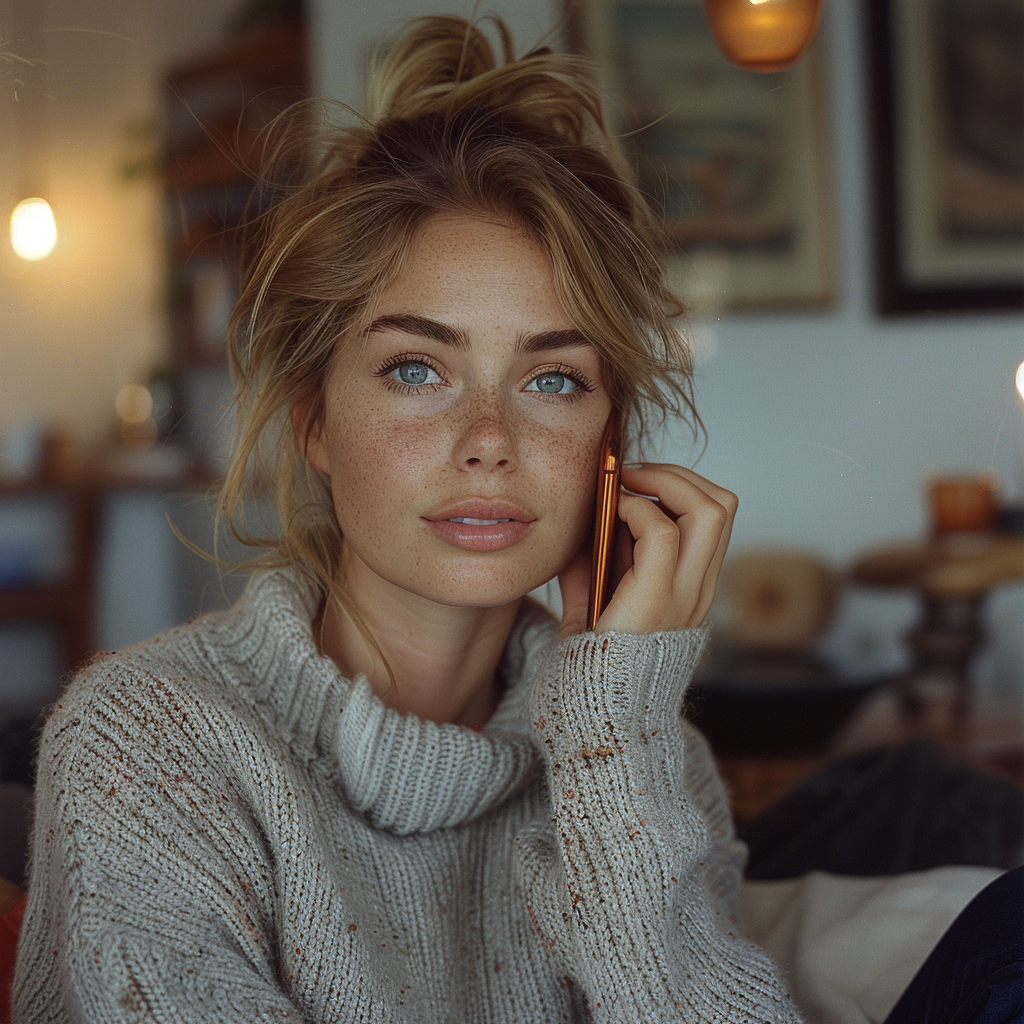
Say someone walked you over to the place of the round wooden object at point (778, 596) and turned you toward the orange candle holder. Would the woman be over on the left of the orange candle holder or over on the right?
right

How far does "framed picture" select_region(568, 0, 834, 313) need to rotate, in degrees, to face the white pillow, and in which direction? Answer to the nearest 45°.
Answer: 0° — it already faces it

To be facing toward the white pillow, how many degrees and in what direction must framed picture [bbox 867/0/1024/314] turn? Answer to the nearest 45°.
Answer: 0° — it already faces it

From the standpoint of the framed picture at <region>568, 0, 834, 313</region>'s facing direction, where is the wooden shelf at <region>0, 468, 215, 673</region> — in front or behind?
in front

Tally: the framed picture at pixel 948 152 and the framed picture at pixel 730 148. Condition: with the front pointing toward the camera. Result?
2

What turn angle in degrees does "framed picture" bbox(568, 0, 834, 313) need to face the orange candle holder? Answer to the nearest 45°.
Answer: approximately 45° to its left

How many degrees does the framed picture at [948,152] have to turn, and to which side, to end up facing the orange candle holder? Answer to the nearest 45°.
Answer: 0° — it already faces it
